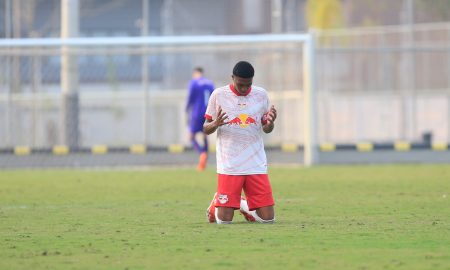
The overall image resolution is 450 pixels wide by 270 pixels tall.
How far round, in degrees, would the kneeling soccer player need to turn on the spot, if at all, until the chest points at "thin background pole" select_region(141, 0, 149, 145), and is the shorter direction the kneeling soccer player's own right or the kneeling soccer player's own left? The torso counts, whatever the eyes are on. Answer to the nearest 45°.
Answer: approximately 180°

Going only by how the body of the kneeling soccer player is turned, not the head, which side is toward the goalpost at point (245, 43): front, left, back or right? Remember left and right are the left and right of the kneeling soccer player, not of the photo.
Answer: back

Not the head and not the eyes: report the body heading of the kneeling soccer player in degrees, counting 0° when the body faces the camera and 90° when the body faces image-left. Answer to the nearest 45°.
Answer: approximately 0°

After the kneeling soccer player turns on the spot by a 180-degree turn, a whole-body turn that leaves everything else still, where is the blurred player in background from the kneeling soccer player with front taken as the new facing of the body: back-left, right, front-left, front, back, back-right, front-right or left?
front

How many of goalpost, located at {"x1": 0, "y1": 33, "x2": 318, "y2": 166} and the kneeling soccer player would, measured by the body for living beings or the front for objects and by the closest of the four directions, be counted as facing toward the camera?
2

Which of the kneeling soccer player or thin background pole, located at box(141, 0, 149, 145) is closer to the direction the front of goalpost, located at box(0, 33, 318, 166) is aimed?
the kneeling soccer player

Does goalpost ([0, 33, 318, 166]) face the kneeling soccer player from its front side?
yes

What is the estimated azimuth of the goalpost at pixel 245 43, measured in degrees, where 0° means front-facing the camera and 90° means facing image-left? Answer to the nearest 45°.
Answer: approximately 0°
